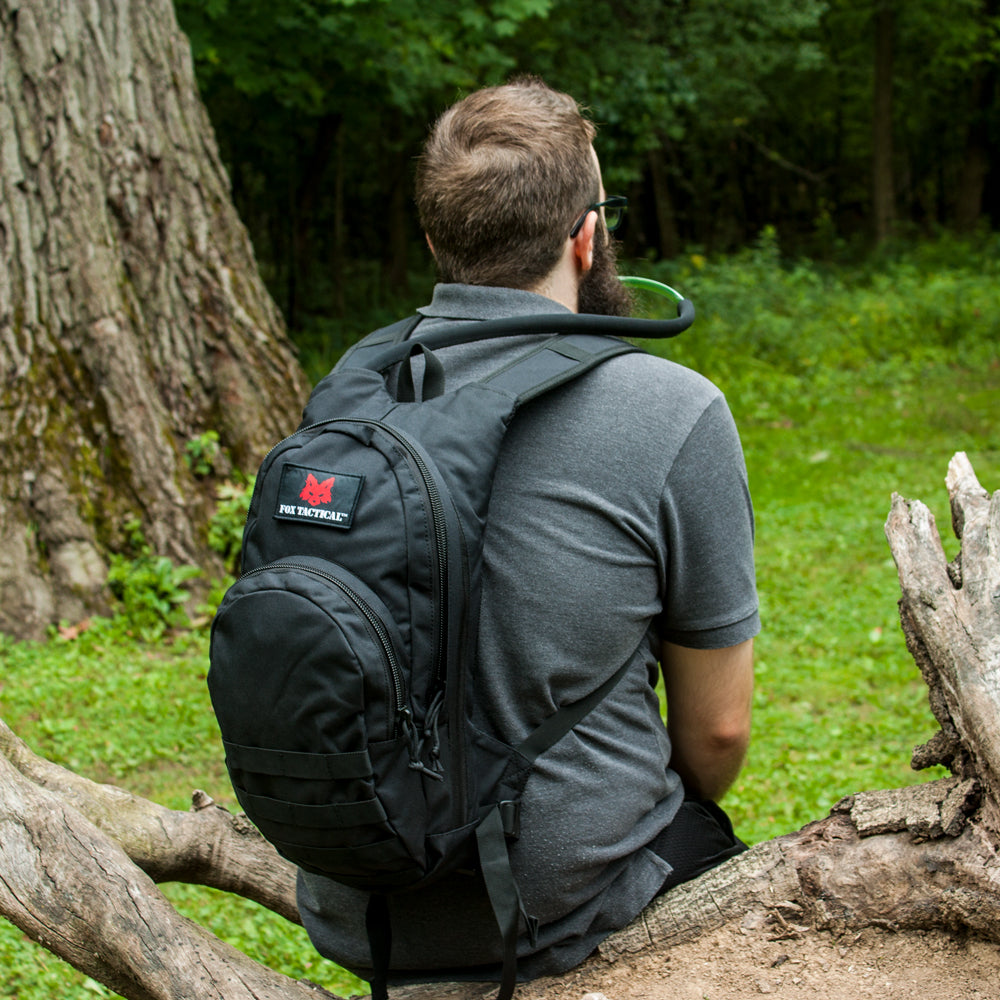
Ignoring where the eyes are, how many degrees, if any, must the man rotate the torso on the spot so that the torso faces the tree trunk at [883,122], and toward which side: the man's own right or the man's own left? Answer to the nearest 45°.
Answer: approximately 45° to the man's own left

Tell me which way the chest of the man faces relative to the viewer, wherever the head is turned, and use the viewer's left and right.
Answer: facing away from the viewer and to the right of the viewer

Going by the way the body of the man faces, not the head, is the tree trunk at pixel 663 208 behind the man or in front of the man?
in front

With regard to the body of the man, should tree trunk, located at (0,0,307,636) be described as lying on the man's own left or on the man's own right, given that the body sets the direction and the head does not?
on the man's own left

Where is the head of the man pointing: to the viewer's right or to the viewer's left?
to the viewer's right
